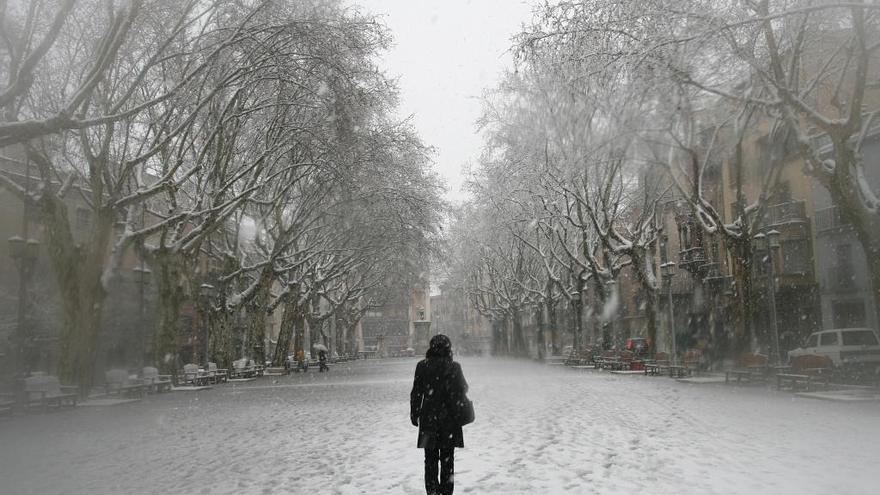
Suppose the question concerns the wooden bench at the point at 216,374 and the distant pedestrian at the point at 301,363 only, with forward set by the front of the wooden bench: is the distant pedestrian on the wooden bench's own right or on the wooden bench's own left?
on the wooden bench's own left

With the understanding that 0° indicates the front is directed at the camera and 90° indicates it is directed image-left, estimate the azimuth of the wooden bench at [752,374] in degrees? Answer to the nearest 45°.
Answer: approximately 45°

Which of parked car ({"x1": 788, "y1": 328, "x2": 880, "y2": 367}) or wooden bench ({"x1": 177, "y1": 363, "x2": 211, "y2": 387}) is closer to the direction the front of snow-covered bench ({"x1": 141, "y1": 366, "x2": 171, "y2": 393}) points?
the parked car

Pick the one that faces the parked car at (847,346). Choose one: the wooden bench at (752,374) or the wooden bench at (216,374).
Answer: the wooden bench at (216,374)

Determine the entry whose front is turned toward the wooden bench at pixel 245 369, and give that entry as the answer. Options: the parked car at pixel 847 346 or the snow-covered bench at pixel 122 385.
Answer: the parked car

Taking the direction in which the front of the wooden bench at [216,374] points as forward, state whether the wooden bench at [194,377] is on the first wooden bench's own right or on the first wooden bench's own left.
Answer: on the first wooden bench's own right

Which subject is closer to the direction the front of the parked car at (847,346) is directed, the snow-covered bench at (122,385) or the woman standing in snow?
the snow-covered bench

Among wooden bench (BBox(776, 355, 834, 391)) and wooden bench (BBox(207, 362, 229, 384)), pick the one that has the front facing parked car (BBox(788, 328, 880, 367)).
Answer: wooden bench (BBox(207, 362, 229, 384))

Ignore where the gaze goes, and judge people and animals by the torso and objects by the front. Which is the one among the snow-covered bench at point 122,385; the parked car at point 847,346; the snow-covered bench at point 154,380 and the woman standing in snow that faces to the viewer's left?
the parked car

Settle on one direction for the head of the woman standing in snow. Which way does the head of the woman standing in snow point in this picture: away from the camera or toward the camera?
away from the camera
